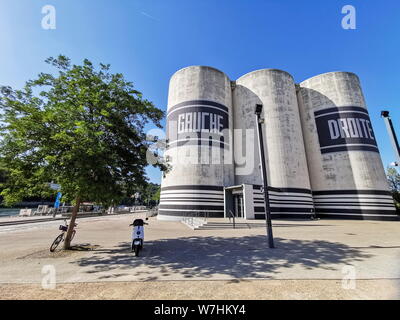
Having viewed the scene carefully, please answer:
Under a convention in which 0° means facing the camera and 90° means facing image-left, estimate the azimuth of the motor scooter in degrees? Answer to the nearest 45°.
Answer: approximately 0°

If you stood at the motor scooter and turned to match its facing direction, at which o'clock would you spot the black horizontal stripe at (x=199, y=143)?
The black horizontal stripe is roughly at 7 o'clock from the motor scooter.

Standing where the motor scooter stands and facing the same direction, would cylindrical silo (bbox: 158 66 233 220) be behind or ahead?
behind

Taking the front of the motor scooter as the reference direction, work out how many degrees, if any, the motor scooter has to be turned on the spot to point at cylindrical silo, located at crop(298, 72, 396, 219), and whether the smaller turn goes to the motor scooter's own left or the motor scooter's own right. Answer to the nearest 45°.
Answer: approximately 90° to the motor scooter's own left

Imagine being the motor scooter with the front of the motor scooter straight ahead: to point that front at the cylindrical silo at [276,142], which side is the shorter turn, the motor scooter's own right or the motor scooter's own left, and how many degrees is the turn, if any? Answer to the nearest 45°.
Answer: approximately 135° to the motor scooter's own left
